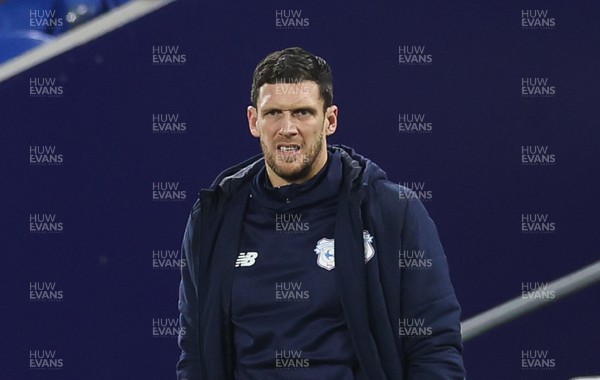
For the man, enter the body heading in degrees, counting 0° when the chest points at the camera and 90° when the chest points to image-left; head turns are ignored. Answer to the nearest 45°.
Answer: approximately 0°
